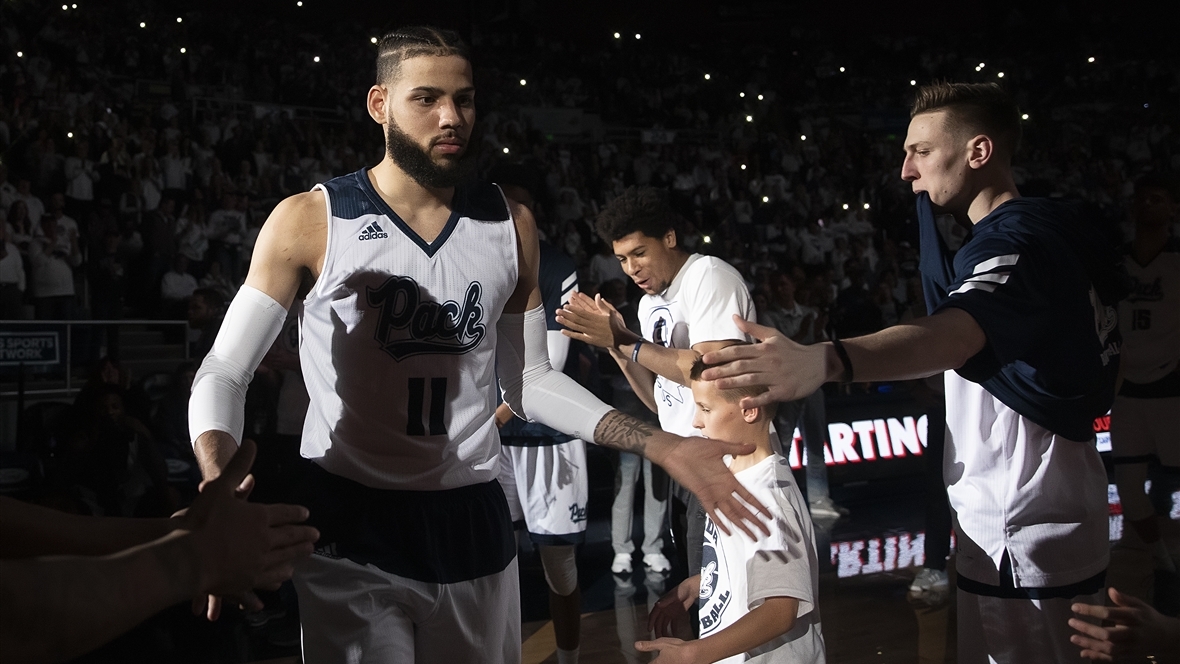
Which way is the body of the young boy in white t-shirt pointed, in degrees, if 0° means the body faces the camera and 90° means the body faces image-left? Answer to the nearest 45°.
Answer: approximately 90°

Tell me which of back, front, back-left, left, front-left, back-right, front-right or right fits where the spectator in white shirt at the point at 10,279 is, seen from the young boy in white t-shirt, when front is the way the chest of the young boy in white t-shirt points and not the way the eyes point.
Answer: front-right

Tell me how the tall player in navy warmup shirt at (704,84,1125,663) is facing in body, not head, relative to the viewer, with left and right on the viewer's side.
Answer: facing to the left of the viewer

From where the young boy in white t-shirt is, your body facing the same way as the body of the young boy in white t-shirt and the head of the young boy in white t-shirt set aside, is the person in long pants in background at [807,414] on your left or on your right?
on your right

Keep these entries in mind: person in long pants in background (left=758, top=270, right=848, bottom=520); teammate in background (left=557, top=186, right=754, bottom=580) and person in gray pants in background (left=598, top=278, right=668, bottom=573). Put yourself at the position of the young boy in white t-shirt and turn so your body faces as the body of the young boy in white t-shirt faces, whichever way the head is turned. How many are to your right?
3

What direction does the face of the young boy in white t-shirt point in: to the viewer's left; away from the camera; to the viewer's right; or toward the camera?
to the viewer's left

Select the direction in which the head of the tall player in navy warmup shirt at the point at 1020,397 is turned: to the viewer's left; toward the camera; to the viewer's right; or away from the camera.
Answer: to the viewer's left

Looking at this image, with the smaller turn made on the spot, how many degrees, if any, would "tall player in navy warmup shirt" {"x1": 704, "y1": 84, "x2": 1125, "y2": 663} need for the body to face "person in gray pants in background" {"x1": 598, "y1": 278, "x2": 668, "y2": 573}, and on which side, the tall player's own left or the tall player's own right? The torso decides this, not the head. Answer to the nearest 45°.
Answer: approximately 45° to the tall player's own right

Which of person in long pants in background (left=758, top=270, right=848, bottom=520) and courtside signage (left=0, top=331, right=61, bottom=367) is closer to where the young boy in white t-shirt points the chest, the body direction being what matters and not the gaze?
the courtside signage

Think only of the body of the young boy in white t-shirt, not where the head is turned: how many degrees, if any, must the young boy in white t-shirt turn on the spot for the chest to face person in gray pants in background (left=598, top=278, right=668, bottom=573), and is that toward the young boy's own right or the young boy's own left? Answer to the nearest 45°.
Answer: approximately 90° to the young boy's own right
